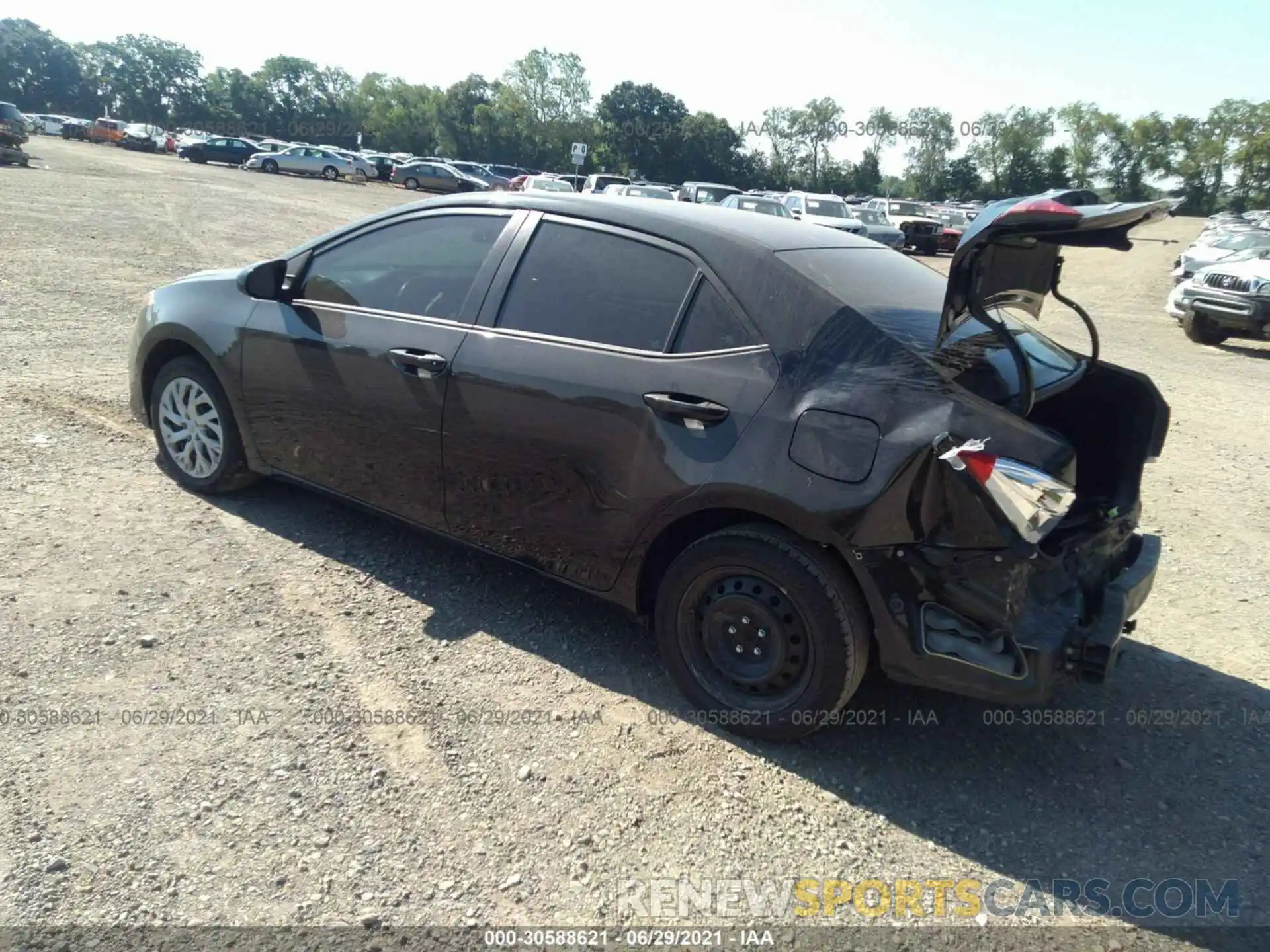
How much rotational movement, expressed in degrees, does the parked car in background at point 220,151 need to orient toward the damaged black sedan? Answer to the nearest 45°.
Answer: approximately 90° to its left

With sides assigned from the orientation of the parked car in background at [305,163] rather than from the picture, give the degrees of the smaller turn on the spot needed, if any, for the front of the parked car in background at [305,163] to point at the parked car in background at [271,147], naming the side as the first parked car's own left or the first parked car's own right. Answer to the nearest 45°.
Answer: approximately 90° to the first parked car's own right

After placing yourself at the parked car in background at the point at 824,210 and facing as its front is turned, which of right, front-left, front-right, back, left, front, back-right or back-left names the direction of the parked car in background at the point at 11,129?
back-right

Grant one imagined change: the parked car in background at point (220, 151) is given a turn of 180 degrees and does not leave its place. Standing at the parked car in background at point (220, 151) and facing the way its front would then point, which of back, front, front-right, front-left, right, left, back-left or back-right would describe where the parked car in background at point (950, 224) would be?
front-right

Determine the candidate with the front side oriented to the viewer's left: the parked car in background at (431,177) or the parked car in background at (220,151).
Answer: the parked car in background at (220,151)

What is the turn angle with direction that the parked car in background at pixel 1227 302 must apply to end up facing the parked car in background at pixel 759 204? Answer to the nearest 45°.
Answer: approximately 90° to its right

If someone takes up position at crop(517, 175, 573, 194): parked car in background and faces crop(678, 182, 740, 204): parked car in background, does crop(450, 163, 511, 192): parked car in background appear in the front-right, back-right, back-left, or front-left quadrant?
back-left

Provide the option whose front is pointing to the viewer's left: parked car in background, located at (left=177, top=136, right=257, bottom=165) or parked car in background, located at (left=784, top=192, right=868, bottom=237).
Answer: parked car in background, located at (left=177, top=136, right=257, bottom=165)

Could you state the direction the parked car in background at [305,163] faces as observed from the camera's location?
facing to the left of the viewer

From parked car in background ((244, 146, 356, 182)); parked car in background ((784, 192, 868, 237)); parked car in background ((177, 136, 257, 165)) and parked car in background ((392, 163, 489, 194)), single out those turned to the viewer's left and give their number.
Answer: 2

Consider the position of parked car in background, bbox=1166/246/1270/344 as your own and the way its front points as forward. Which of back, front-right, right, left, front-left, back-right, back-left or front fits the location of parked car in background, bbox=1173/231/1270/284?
back-right

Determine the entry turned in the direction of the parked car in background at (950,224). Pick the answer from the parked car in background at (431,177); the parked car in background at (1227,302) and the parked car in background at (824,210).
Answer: the parked car in background at (431,177)

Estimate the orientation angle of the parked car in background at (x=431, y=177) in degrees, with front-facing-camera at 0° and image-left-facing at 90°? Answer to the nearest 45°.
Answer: approximately 315°
